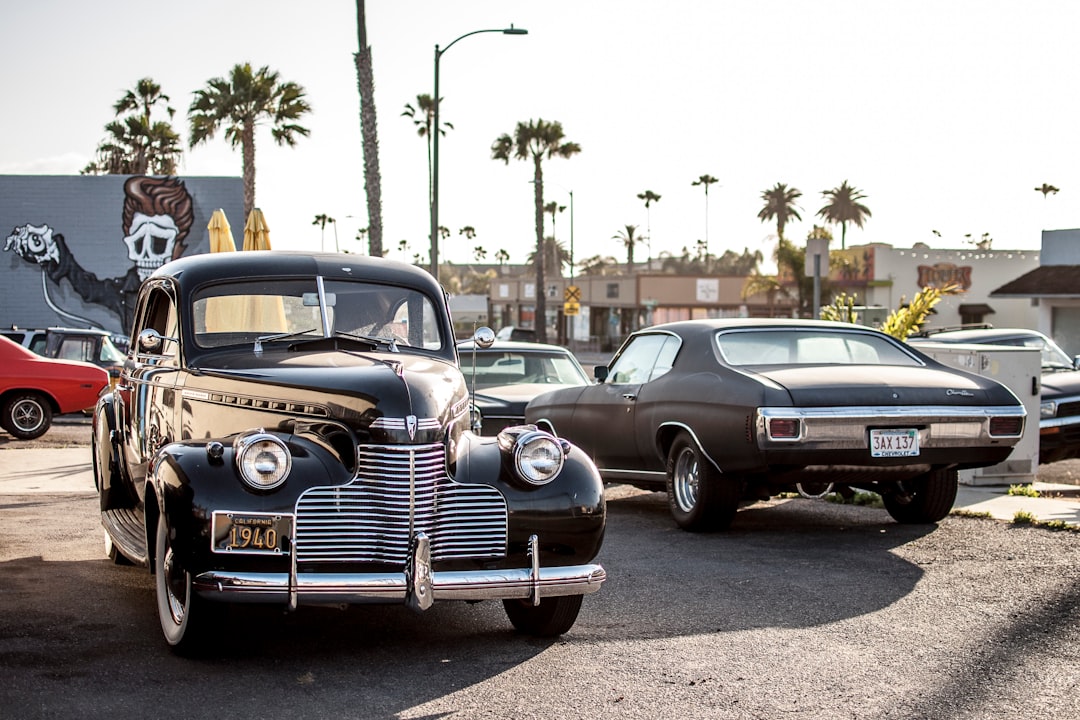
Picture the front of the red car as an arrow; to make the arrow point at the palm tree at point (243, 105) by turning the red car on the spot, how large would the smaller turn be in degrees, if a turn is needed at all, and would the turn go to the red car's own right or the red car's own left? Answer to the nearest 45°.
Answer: approximately 90° to the red car's own right

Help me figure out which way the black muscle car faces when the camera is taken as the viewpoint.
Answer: facing away from the viewer and to the left of the viewer

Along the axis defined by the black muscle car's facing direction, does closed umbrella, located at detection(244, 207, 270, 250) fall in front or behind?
in front

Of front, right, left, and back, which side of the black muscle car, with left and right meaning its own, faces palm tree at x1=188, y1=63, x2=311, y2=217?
front

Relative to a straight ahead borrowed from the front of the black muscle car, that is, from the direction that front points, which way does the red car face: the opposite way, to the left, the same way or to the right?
to the left

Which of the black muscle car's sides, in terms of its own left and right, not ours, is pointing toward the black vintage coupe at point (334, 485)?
left

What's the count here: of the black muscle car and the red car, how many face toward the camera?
0

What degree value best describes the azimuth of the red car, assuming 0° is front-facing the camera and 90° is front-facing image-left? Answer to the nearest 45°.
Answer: approximately 90°

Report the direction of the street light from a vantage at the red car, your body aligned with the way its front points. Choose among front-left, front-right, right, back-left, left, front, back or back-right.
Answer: back-right
